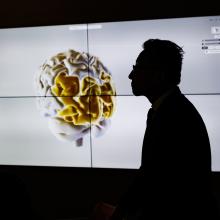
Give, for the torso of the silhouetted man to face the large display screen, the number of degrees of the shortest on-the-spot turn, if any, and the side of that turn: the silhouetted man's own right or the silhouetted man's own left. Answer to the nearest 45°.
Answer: approximately 90° to the silhouetted man's own right

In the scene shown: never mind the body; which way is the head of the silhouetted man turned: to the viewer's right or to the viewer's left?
to the viewer's left

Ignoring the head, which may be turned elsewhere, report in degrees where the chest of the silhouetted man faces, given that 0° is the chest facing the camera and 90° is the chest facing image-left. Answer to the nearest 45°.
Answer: approximately 90°
